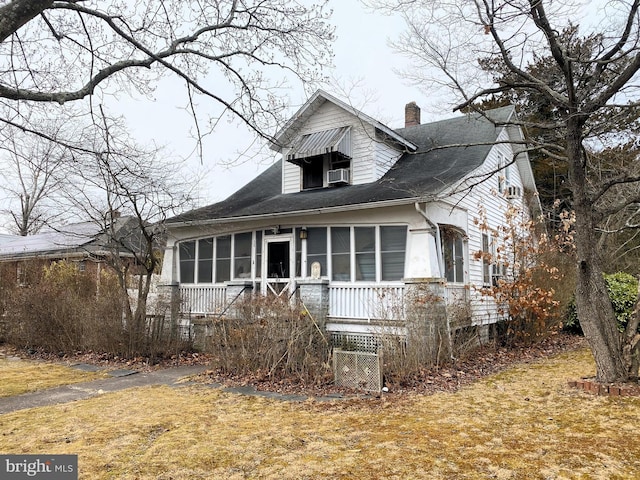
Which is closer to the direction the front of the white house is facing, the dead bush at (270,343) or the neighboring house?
the dead bush

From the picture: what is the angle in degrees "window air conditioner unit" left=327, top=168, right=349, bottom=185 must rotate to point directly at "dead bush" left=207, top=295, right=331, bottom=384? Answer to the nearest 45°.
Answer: approximately 45° to its left

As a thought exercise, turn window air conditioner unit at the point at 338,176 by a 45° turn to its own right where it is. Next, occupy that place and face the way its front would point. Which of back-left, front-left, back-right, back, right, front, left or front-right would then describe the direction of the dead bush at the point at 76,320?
front

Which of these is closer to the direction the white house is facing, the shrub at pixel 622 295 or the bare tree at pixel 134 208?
the bare tree

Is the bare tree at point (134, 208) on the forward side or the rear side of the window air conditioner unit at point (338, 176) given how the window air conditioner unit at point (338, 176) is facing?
on the forward side

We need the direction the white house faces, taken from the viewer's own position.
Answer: facing the viewer and to the left of the viewer

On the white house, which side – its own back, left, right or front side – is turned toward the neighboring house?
right

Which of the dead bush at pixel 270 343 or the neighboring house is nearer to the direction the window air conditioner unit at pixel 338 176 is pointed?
the dead bush
